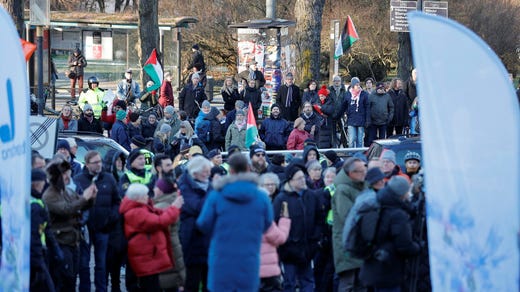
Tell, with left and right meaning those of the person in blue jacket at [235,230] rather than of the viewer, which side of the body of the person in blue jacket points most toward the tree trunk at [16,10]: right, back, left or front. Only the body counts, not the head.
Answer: front

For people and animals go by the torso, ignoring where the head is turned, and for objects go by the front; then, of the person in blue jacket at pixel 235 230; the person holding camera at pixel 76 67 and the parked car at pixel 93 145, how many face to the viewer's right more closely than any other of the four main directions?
1

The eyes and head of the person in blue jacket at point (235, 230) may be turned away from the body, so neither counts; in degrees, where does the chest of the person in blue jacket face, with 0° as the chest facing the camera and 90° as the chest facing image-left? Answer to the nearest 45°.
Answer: approximately 180°

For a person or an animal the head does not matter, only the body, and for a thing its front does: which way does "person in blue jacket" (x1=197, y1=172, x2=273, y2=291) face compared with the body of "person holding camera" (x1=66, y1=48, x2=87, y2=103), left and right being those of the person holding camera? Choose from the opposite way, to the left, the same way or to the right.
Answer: the opposite way

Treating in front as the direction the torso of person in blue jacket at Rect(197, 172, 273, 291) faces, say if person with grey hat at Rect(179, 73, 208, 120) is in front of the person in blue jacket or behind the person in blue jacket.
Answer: in front

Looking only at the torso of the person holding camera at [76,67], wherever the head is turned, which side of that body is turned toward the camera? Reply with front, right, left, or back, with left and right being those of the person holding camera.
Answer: front

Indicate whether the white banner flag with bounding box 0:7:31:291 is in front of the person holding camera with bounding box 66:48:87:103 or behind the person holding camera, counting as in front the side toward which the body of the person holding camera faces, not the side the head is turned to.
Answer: in front

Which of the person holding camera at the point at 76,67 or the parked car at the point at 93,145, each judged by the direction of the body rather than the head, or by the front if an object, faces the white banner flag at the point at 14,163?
the person holding camera

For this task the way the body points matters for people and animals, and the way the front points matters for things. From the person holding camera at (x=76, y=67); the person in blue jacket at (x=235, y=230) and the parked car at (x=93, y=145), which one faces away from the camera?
the person in blue jacket

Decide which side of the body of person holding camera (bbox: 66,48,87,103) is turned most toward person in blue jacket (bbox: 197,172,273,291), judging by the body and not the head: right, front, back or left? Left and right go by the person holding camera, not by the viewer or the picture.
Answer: front

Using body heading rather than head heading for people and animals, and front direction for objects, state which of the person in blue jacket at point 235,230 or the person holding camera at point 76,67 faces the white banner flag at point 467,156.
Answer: the person holding camera

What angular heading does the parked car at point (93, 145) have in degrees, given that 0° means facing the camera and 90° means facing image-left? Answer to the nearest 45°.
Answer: approximately 270°

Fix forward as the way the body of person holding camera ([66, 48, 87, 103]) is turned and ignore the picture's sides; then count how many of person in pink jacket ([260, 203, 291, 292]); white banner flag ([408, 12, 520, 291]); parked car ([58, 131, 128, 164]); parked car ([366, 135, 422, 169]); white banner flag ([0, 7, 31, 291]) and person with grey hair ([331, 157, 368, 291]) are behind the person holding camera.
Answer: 0

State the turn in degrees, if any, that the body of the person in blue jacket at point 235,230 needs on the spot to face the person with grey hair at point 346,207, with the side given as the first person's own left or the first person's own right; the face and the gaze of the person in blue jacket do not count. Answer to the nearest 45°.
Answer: approximately 45° to the first person's own right
